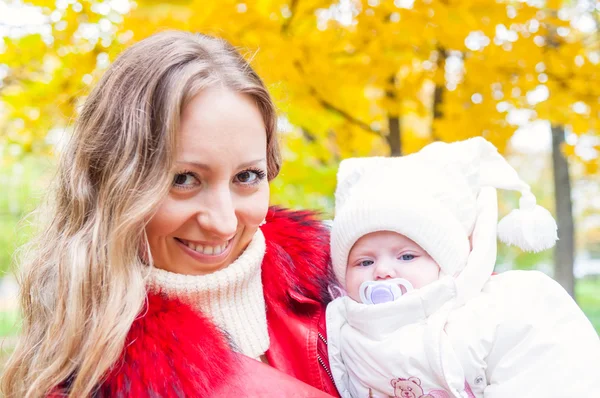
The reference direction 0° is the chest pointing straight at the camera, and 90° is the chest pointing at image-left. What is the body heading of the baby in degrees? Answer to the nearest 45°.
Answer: approximately 45°

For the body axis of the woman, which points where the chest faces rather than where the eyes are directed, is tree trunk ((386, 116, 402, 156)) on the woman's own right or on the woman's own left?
on the woman's own left

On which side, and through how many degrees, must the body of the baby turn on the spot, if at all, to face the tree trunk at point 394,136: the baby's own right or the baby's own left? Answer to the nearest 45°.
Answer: approximately 135° to the baby's own right

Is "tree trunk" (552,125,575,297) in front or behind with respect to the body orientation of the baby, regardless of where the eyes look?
behind

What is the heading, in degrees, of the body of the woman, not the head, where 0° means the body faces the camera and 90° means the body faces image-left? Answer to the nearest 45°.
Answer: approximately 315°
